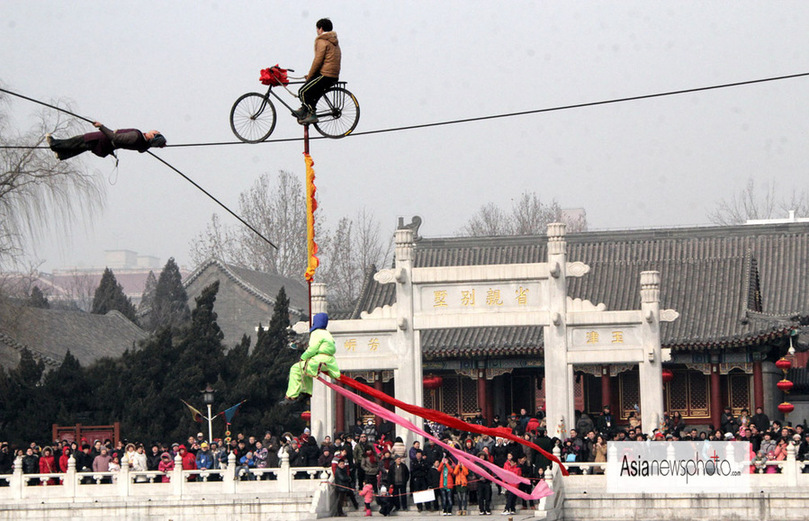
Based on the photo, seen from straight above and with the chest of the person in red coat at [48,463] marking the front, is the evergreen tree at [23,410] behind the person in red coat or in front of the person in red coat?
behind

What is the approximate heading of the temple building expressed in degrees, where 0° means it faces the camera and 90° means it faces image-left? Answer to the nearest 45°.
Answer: approximately 0°

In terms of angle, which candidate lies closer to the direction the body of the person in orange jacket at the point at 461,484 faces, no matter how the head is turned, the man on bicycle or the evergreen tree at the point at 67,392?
the man on bicycle

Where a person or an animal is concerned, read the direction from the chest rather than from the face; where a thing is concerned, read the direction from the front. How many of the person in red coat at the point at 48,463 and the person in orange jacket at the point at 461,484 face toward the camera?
2

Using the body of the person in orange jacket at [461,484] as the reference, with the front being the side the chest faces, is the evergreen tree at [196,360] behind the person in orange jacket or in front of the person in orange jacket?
behind

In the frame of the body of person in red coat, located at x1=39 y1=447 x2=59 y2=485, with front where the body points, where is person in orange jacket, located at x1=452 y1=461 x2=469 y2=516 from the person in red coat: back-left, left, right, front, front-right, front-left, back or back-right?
front-left

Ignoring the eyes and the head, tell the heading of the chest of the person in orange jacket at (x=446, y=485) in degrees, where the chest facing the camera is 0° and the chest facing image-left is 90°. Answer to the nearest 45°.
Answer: approximately 0°

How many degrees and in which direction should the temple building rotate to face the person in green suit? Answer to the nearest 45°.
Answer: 0° — it already faces them

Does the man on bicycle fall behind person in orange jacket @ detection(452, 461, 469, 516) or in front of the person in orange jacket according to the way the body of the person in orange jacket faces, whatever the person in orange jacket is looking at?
in front
